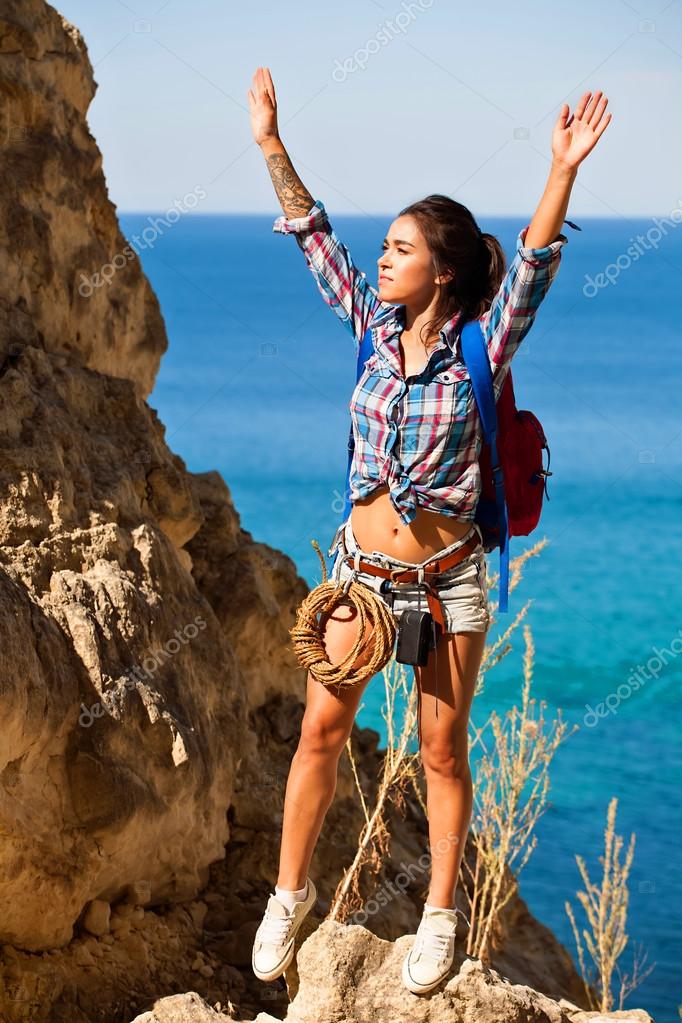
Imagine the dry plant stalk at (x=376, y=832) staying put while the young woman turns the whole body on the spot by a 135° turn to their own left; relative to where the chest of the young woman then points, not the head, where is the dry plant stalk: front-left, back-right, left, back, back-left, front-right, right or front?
left

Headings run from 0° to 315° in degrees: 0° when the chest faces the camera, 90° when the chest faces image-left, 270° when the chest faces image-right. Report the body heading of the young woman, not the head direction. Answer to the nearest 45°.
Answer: approximately 45°
